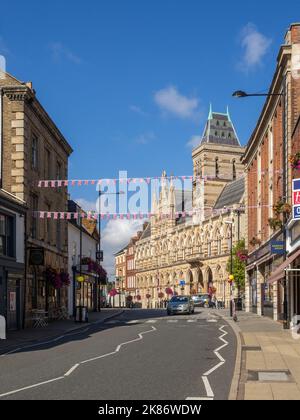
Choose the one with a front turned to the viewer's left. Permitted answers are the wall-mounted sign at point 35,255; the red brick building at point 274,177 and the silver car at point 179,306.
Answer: the red brick building

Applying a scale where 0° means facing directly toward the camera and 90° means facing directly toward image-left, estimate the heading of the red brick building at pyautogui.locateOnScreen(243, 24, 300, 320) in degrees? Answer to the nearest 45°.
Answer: approximately 90°

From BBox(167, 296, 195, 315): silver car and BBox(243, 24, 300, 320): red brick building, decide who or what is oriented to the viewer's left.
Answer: the red brick building
